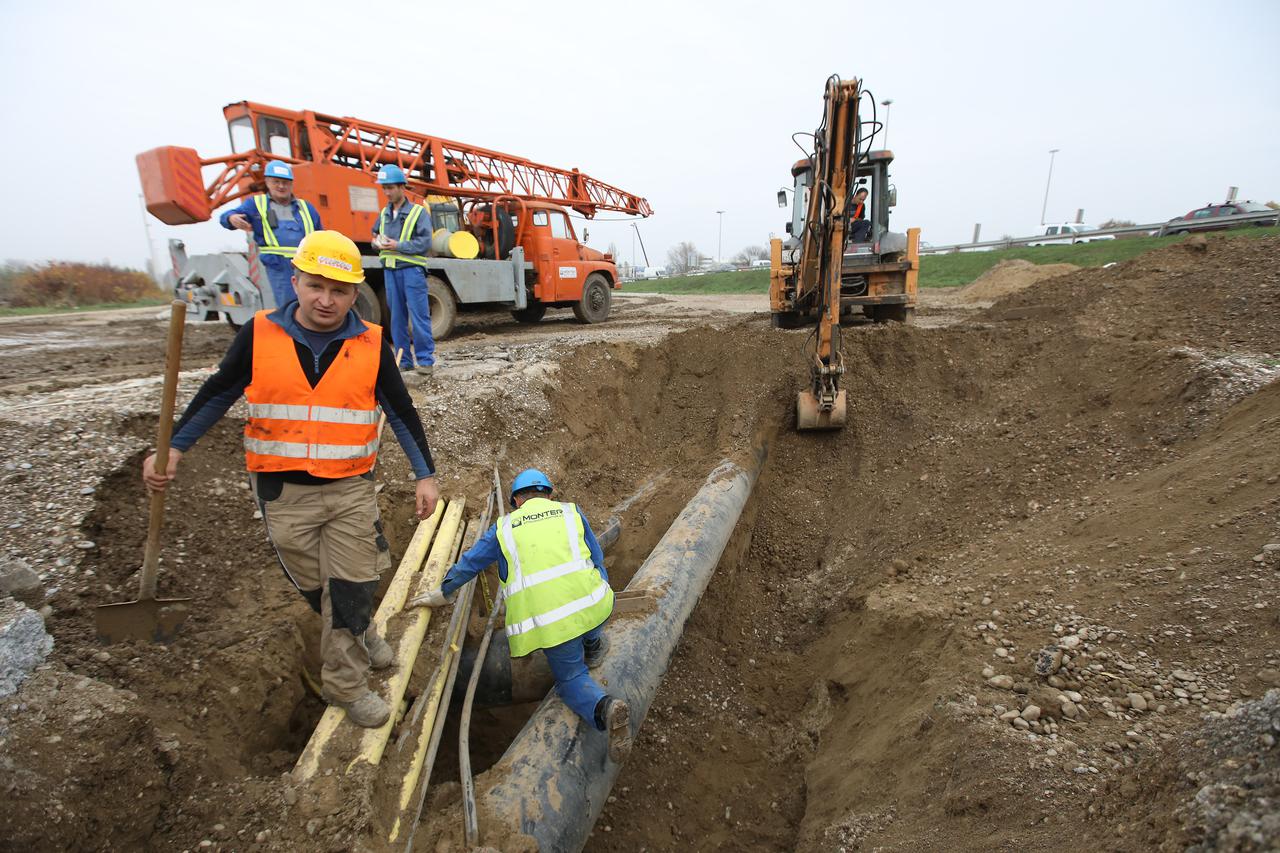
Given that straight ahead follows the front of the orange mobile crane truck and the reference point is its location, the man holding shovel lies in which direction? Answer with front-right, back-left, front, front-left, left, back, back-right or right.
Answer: back-right

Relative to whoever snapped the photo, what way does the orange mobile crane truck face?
facing away from the viewer and to the right of the viewer

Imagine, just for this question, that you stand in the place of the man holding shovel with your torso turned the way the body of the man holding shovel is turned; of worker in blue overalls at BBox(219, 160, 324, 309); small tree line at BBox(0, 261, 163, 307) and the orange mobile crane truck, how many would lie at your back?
3

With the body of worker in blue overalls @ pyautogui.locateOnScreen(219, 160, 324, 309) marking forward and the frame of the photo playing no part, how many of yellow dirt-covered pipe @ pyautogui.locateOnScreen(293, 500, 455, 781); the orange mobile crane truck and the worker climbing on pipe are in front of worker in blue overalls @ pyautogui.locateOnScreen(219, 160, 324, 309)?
2

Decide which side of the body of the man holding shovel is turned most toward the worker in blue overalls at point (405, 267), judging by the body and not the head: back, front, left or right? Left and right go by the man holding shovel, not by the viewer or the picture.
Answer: back
